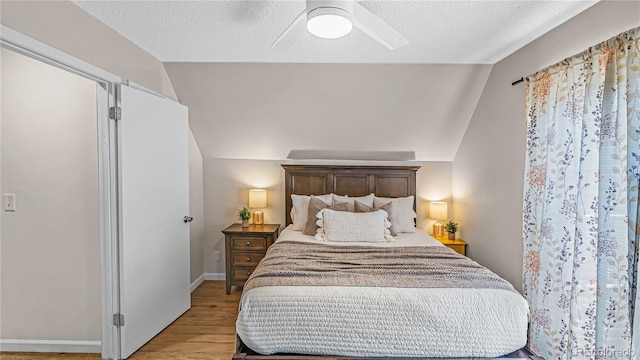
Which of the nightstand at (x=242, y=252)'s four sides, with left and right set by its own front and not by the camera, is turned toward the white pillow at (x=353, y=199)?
left

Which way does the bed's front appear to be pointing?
toward the camera

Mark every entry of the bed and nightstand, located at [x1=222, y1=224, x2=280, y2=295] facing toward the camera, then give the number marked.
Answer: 2

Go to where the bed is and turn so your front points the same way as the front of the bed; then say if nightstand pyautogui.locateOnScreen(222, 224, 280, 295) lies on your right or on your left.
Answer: on your right

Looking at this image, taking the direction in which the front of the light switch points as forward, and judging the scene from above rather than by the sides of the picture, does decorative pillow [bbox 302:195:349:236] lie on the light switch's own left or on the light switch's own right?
on the light switch's own left

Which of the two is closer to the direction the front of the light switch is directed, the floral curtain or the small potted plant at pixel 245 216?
the floral curtain

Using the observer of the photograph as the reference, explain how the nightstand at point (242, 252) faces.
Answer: facing the viewer
